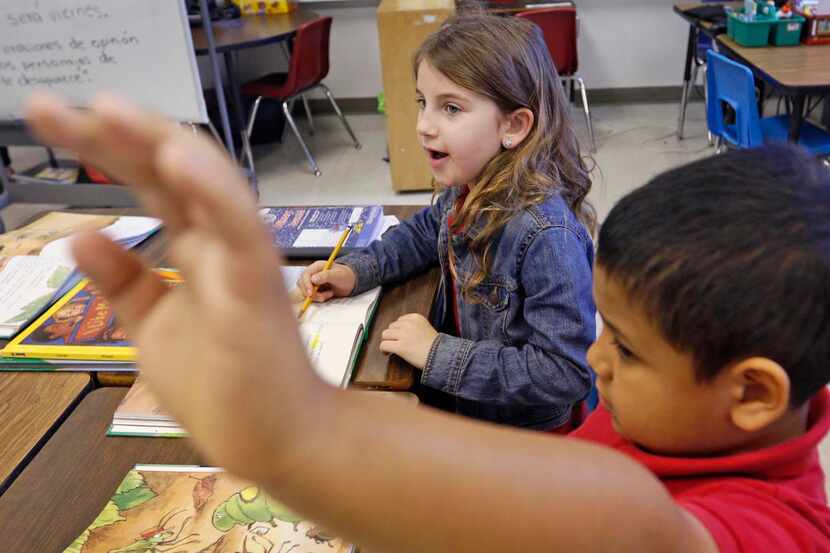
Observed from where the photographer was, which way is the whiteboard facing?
facing the viewer

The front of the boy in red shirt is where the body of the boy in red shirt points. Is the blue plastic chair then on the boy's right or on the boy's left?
on the boy's right

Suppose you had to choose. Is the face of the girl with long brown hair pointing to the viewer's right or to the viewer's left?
to the viewer's left

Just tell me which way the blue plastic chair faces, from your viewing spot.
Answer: facing away from the viewer and to the right of the viewer

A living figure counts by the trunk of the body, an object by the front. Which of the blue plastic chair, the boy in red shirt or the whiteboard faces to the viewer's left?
the boy in red shirt

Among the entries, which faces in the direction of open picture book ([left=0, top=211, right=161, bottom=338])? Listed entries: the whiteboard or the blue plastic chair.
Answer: the whiteboard

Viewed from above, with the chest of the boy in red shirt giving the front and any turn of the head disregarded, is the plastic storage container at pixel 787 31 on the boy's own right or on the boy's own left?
on the boy's own right

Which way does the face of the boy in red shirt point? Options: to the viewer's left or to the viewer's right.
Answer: to the viewer's left

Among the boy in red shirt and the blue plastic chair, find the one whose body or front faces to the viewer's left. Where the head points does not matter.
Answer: the boy in red shirt

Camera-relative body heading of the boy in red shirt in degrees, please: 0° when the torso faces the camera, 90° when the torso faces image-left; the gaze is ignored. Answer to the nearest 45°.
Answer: approximately 90°

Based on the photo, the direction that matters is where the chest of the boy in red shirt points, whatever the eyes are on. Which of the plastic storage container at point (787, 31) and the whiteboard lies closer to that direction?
the whiteboard
